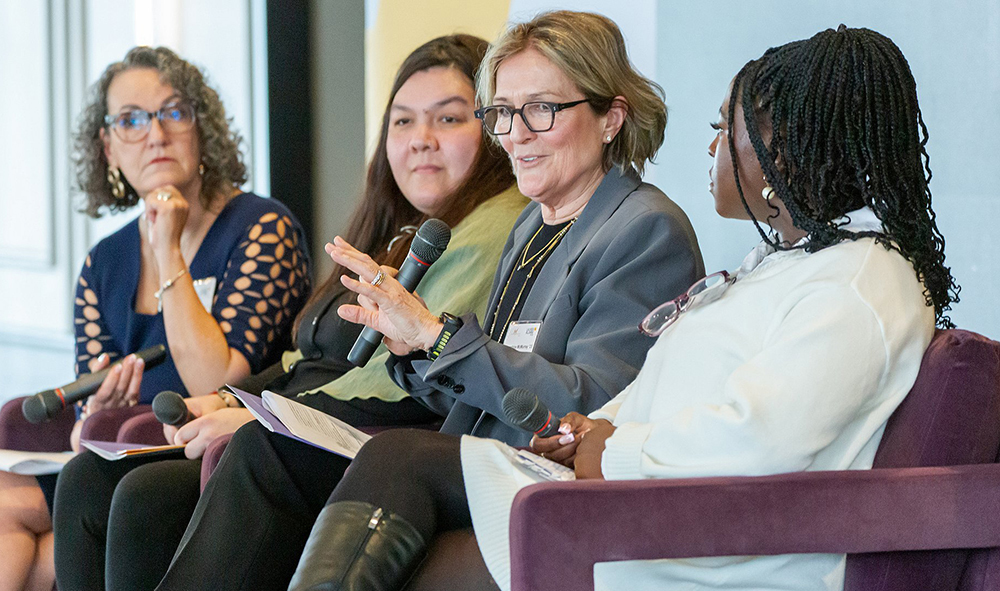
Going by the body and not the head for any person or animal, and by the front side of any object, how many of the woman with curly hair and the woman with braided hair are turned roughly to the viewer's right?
0

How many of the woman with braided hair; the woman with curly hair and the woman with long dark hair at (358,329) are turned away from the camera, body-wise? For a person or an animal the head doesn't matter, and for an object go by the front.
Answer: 0

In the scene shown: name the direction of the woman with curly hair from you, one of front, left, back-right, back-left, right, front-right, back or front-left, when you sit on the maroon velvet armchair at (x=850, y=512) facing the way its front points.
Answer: front-right

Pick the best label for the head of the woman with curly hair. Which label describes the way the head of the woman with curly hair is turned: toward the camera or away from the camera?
toward the camera

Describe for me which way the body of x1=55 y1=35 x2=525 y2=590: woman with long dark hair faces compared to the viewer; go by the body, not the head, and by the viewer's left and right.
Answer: facing the viewer and to the left of the viewer

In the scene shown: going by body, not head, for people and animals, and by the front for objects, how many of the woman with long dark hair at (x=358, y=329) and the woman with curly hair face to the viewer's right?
0

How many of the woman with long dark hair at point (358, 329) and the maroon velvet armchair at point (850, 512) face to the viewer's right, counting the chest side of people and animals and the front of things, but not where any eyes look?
0

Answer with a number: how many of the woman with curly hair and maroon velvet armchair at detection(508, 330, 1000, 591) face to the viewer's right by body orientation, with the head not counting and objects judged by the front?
0

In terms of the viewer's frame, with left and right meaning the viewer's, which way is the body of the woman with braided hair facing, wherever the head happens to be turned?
facing to the left of the viewer

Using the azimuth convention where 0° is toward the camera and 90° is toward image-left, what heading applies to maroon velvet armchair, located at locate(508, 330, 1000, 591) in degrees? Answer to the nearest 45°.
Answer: approximately 90°

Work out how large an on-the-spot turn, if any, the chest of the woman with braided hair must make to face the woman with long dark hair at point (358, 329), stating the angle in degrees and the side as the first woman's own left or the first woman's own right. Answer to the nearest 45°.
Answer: approximately 45° to the first woman's own right
